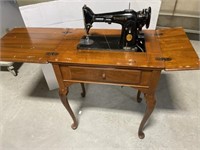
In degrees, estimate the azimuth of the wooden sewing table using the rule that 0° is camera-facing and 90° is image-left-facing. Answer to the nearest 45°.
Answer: approximately 0°
